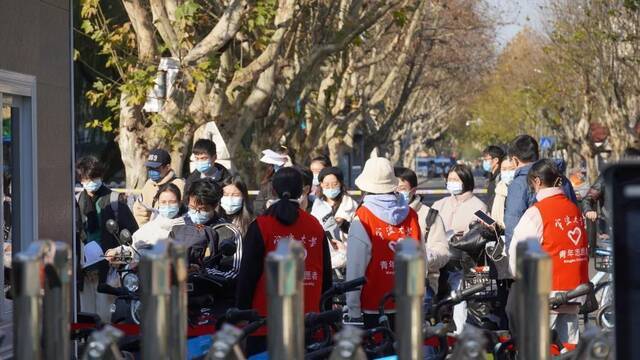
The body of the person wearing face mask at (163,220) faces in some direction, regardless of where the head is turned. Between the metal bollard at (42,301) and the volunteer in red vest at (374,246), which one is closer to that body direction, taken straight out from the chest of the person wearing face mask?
the metal bollard

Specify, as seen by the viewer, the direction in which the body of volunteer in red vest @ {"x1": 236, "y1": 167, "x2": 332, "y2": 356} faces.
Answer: away from the camera

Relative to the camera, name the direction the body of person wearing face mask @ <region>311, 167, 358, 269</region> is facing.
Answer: toward the camera

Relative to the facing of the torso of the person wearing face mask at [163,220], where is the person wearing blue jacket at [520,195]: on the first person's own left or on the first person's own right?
on the first person's own left

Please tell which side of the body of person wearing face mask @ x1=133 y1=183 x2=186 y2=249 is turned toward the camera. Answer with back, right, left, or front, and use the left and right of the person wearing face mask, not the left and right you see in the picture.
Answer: front

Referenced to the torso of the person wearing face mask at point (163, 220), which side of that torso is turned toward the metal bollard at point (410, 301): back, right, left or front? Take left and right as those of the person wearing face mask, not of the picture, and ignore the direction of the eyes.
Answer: front

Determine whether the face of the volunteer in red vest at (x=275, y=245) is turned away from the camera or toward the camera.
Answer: away from the camera

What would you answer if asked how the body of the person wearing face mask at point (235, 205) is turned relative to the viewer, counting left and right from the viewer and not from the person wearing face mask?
facing the viewer and to the left of the viewer

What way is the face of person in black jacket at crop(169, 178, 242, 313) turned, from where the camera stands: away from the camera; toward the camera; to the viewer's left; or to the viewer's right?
toward the camera

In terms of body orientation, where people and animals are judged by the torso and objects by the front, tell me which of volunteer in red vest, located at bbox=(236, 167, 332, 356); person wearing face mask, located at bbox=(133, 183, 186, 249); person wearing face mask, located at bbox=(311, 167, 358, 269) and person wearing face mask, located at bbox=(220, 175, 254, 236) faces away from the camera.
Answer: the volunteer in red vest

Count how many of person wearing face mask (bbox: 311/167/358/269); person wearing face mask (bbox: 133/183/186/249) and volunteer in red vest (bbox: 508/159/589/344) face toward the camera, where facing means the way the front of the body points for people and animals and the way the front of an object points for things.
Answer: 2

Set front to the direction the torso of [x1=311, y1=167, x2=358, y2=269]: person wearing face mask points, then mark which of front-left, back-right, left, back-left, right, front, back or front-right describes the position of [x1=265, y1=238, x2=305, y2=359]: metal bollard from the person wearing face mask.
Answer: front

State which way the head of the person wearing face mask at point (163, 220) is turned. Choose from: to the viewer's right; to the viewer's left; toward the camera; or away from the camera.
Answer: toward the camera

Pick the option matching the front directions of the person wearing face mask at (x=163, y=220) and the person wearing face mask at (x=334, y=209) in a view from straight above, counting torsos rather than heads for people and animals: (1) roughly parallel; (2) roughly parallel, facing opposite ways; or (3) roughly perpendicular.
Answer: roughly parallel

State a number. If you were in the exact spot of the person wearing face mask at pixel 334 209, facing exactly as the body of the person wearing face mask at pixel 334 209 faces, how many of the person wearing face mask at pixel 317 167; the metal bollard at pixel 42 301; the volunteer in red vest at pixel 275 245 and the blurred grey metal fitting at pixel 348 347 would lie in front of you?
3
